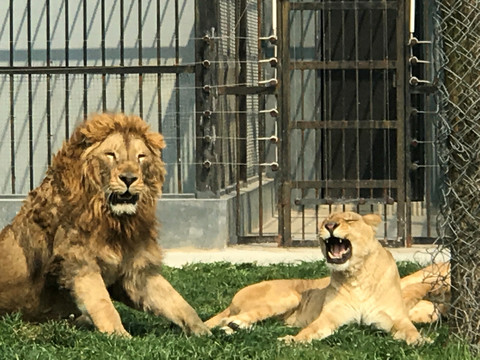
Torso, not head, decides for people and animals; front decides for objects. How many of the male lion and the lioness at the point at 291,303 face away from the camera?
0

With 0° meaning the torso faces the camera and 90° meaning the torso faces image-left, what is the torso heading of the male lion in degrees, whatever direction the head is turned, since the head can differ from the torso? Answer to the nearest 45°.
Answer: approximately 315°
